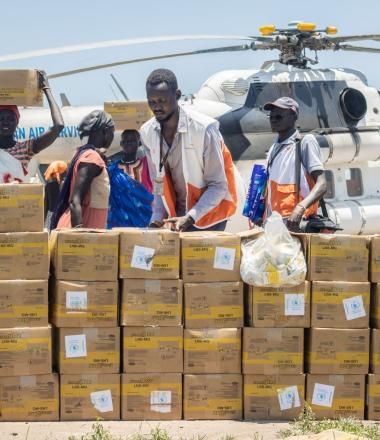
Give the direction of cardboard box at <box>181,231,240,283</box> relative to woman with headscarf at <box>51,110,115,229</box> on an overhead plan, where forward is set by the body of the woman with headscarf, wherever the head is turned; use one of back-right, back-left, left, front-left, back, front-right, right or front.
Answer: front-right

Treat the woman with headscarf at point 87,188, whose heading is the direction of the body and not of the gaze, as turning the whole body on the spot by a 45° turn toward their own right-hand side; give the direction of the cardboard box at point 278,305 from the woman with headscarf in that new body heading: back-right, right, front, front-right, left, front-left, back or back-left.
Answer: front

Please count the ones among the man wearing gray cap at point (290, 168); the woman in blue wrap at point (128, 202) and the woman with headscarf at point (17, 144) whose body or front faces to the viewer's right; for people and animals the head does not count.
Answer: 0

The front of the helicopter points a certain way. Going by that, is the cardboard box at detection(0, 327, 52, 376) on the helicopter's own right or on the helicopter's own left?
on the helicopter's own right

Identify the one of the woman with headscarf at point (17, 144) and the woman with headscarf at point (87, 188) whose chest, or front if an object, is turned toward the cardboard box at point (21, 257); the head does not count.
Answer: the woman with headscarf at point (17, 144)

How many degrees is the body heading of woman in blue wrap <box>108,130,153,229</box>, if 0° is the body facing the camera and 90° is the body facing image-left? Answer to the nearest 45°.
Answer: approximately 0°

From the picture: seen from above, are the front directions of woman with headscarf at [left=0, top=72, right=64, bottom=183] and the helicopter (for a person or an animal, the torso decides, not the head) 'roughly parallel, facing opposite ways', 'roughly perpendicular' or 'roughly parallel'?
roughly perpendicular

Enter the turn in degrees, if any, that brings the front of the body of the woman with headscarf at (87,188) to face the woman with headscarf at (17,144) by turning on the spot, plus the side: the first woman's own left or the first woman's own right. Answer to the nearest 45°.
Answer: approximately 135° to the first woman's own left

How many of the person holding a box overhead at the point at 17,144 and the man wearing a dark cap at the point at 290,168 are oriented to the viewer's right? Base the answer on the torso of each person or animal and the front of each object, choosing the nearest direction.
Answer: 0

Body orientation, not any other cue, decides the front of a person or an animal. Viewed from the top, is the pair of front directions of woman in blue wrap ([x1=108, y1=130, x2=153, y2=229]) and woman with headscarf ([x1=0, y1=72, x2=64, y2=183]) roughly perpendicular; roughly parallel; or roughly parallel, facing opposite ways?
roughly parallel

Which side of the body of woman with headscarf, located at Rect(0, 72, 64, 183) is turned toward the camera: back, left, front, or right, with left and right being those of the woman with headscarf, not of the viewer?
front

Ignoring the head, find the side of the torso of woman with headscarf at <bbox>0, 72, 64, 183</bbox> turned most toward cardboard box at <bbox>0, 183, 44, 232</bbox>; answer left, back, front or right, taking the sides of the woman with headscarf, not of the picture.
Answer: front

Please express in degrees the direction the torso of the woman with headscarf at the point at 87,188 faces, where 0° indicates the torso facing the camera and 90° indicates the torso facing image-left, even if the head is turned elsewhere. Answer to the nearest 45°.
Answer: approximately 270°

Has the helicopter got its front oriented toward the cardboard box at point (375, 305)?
no

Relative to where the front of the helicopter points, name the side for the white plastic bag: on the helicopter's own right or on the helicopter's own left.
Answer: on the helicopter's own right

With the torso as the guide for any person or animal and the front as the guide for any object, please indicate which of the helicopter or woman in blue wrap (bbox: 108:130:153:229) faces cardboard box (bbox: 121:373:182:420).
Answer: the woman in blue wrap
